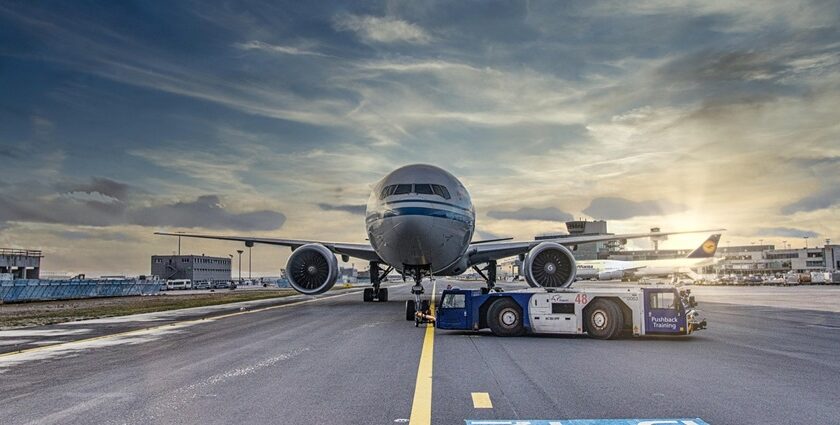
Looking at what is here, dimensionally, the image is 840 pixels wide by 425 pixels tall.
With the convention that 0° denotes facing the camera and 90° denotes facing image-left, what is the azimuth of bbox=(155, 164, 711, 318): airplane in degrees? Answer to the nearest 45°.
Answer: approximately 0°

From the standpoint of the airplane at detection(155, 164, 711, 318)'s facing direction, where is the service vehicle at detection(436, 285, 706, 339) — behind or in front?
in front

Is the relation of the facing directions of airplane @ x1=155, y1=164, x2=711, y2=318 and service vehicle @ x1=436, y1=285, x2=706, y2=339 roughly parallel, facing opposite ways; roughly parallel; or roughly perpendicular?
roughly perpendicular

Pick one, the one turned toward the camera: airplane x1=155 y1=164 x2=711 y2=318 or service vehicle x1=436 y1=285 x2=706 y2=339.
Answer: the airplane

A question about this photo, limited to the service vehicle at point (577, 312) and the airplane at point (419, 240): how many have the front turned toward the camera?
1
